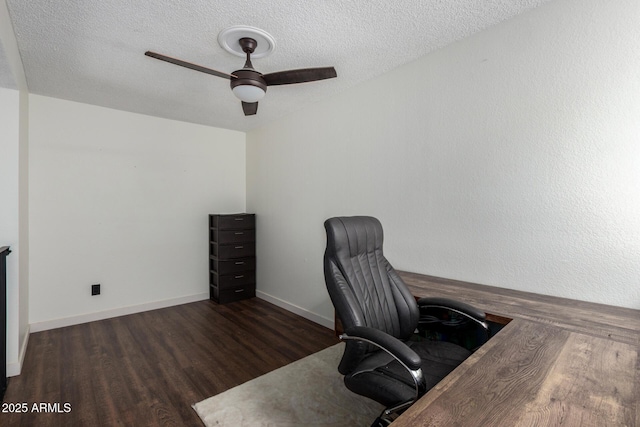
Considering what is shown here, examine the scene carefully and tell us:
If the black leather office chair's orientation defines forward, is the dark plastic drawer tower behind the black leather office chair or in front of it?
behind

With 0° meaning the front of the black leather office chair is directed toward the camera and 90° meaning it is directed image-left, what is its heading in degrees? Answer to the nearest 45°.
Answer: approximately 315°
